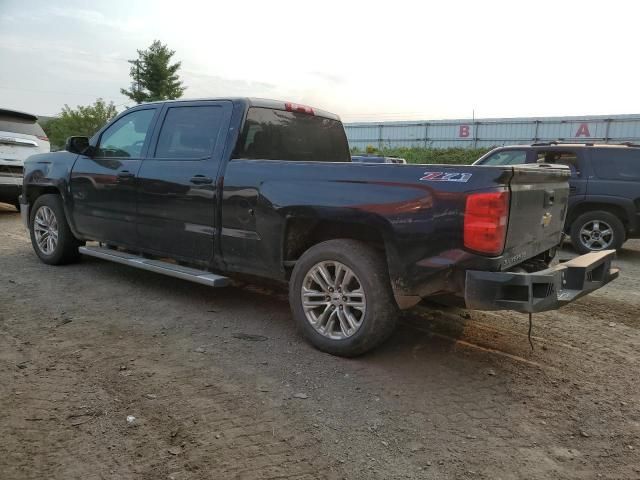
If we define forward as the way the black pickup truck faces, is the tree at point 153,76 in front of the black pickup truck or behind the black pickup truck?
in front

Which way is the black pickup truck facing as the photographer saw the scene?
facing away from the viewer and to the left of the viewer

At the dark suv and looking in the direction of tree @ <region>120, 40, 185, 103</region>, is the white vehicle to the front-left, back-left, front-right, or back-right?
front-left

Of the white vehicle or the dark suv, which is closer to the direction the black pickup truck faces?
the white vehicle

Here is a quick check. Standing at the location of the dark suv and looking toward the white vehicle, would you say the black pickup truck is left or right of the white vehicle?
left

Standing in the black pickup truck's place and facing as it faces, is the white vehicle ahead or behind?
ahead

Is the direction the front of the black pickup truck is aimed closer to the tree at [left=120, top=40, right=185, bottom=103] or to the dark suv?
the tree

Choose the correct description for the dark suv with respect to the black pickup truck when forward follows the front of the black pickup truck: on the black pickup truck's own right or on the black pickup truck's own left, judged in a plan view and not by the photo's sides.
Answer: on the black pickup truck's own right

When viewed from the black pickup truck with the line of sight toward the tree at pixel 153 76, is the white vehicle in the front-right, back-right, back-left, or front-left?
front-left
